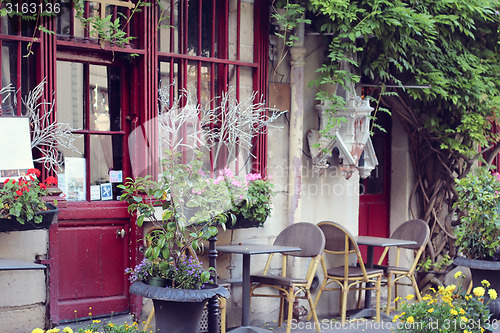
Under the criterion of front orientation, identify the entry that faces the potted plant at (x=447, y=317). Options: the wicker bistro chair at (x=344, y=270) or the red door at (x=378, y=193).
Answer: the red door

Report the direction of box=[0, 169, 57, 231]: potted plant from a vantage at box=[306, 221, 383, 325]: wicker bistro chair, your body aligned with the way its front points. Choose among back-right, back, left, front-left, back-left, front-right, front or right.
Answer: back

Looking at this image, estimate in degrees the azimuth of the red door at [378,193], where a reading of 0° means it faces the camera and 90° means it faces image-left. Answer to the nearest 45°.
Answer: approximately 0°

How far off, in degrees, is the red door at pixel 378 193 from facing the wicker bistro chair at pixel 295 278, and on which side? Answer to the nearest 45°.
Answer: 0° — it already faces it

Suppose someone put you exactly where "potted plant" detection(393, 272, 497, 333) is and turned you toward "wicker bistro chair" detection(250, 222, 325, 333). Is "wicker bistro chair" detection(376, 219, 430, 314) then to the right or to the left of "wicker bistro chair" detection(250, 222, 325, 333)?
right

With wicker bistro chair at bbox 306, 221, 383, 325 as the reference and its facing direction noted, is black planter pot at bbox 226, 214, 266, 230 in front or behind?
behind
